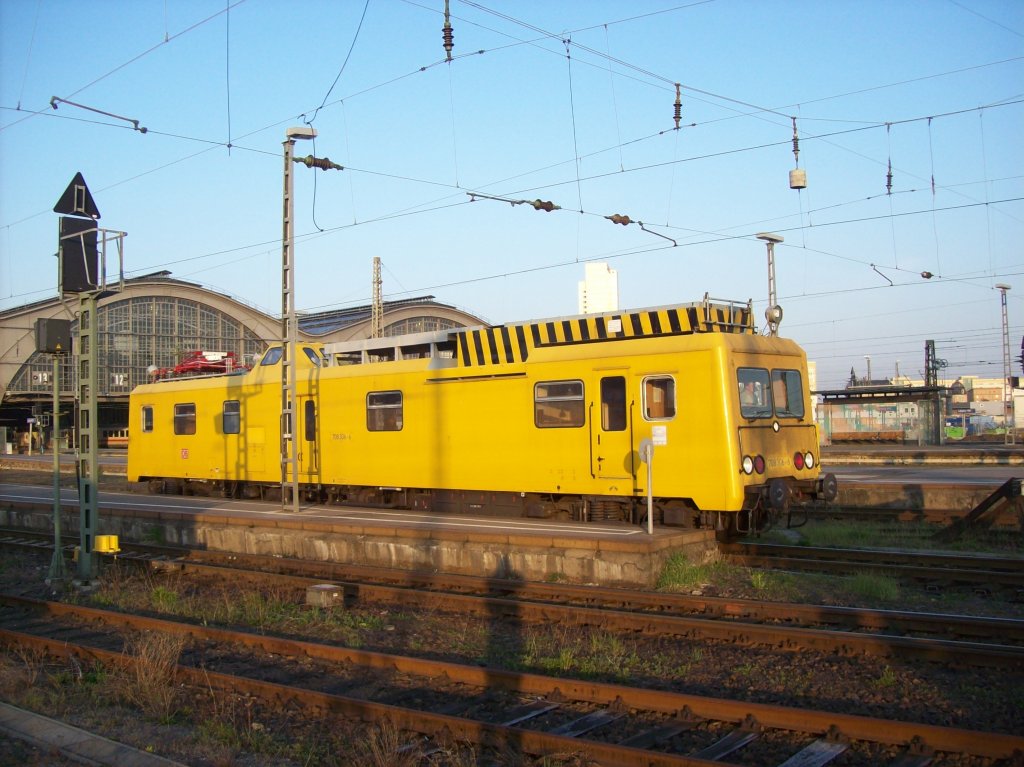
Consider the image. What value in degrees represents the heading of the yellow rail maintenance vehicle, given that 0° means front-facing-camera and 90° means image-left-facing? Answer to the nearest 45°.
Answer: approximately 315°

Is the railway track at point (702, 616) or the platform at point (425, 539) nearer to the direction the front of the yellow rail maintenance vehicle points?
the railway track

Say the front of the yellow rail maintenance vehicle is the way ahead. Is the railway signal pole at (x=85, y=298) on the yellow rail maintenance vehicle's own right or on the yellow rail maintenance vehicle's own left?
on the yellow rail maintenance vehicle's own right

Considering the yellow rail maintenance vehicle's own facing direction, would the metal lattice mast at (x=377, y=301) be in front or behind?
behind

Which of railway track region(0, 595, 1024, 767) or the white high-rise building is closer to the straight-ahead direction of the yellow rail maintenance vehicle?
the railway track

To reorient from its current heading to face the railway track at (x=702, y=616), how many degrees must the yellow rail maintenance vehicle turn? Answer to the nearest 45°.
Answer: approximately 45° to its right
